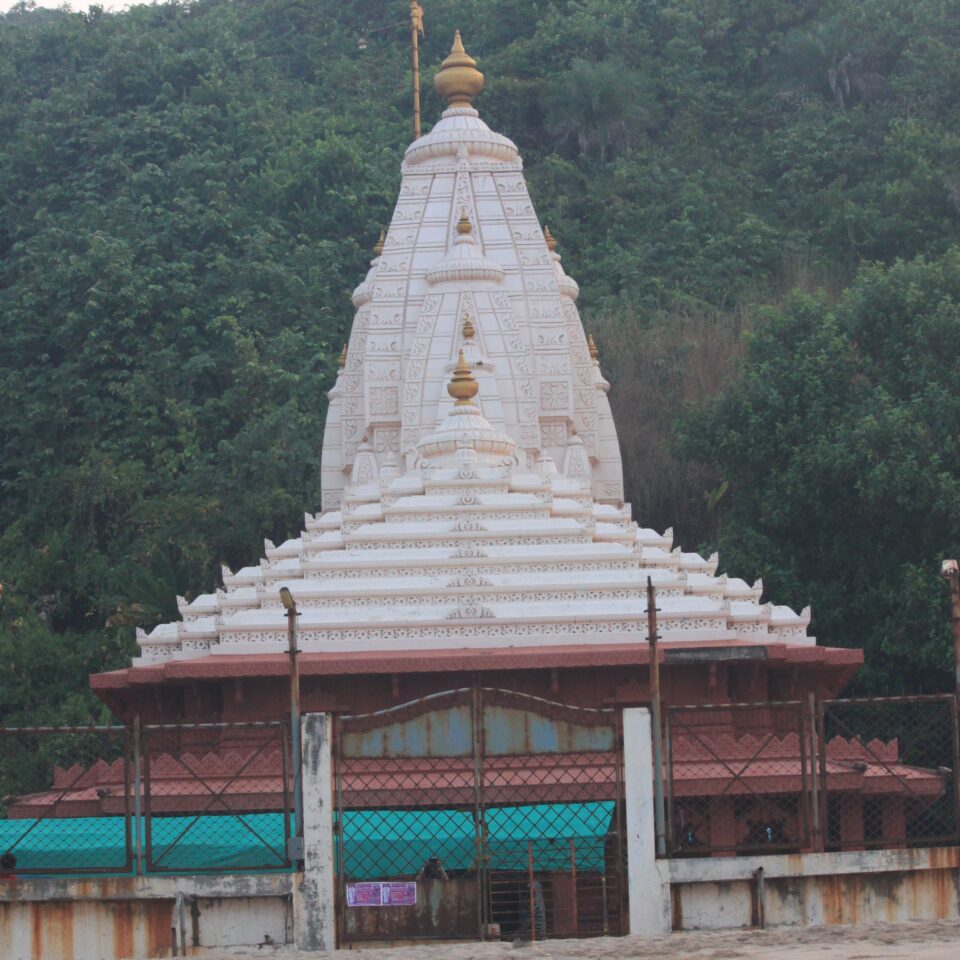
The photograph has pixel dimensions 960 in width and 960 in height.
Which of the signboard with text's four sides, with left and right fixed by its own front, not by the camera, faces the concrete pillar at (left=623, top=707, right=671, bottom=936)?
left

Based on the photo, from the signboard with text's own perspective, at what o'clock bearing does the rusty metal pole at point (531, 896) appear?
The rusty metal pole is roughly at 9 o'clock from the signboard with text.

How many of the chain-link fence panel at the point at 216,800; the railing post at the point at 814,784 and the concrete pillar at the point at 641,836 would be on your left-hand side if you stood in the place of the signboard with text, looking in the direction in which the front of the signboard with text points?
2

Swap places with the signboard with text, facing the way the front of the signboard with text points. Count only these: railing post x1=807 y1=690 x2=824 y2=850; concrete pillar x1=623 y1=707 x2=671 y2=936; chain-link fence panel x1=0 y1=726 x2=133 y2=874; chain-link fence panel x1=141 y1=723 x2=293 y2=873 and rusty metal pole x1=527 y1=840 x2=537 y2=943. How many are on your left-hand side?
3

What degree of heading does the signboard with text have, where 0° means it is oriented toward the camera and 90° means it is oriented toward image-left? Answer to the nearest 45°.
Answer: approximately 0°

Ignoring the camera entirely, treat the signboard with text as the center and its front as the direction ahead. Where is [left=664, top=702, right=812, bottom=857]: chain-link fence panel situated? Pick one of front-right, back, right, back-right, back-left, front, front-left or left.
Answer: back-left

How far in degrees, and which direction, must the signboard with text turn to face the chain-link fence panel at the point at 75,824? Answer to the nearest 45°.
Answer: approximately 135° to its right

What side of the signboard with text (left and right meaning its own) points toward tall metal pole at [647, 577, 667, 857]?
left

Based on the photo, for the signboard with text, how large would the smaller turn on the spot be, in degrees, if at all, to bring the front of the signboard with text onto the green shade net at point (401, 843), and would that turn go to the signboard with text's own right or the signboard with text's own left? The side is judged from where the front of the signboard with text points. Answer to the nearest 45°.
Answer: approximately 180°
